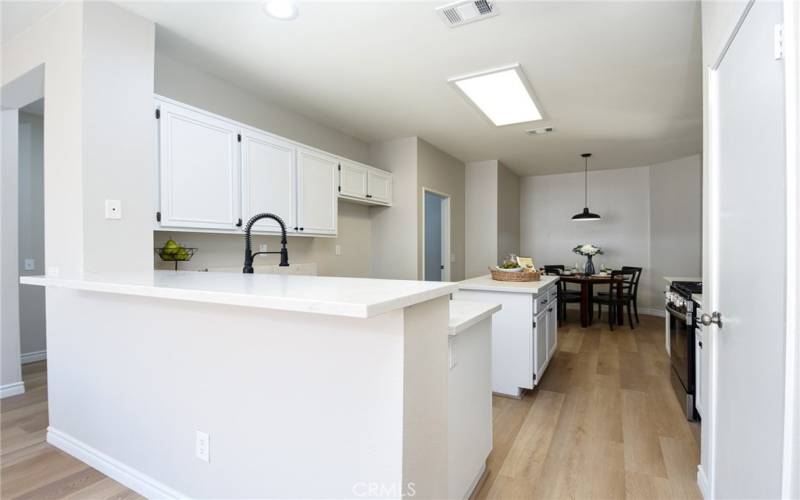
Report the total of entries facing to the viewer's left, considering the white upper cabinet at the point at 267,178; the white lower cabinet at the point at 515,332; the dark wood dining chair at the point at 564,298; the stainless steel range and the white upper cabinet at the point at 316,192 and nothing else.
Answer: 1

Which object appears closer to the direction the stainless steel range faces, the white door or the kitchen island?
the kitchen island

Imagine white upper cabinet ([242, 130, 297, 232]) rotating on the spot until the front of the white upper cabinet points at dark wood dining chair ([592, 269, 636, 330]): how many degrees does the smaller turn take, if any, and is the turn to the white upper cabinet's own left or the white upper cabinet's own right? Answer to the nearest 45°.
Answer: approximately 45° to the white upper cabinet's own left

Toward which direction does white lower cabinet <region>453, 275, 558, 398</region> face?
to the viewer's right

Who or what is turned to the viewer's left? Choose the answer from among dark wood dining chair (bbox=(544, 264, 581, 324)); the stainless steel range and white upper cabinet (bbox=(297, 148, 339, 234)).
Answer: the stainless steel range

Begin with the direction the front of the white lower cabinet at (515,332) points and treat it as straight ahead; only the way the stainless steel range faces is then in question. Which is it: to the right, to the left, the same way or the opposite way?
the opposite way

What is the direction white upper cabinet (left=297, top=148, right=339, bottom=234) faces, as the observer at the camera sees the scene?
facing the viewer and to the right of the viewer

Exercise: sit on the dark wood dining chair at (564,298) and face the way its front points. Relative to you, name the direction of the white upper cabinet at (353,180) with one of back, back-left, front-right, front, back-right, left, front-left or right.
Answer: back

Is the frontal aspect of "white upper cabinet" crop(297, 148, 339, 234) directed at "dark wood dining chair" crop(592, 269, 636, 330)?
no

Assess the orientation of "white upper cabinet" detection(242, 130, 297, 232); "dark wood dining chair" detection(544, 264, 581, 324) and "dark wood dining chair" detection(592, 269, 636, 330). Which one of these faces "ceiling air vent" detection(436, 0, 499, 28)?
the white upper cabinet

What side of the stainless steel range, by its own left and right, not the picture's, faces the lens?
left

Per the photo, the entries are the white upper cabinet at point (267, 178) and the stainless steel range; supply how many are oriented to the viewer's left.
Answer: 1

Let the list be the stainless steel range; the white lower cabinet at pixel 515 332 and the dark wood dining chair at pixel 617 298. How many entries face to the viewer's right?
1

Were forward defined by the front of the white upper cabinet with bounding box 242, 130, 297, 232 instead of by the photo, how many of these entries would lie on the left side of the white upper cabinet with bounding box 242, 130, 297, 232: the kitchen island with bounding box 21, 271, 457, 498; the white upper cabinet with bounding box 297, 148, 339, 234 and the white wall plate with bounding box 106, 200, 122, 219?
1

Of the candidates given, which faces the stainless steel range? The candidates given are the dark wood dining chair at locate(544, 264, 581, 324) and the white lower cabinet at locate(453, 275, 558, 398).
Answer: the white lower cabinet

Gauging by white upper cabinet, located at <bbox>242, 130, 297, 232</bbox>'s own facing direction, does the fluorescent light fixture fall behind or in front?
in front
